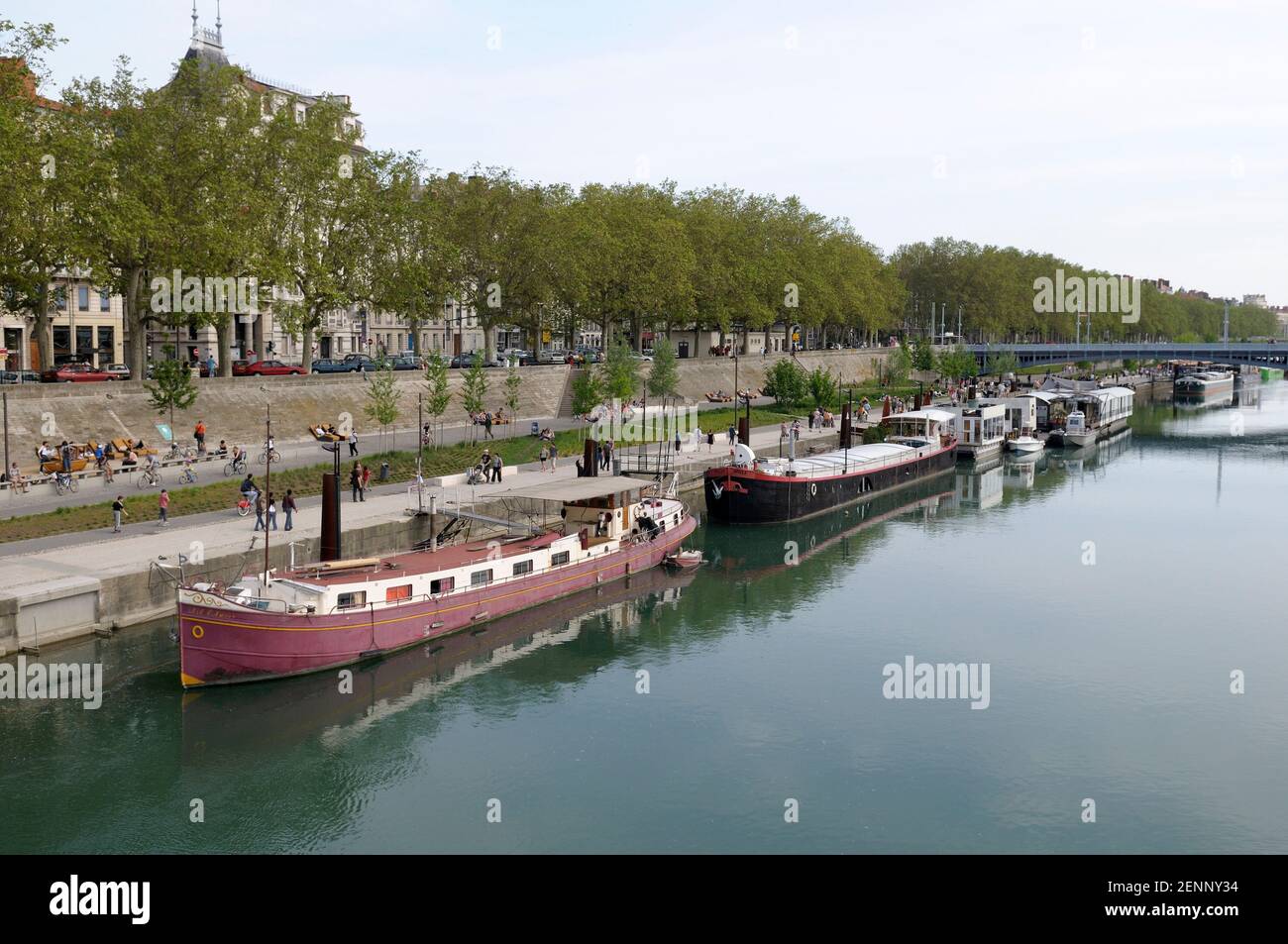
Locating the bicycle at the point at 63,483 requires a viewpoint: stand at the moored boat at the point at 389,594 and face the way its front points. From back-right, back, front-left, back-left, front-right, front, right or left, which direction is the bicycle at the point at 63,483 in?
right

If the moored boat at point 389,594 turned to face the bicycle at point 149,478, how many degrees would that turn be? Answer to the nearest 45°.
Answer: approximately 90° to its right
